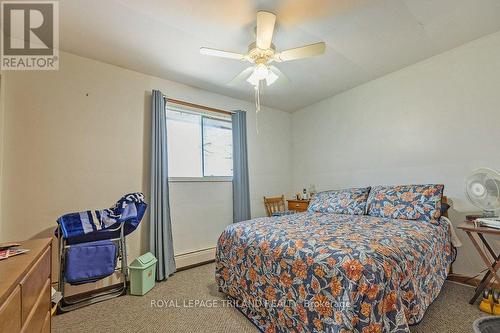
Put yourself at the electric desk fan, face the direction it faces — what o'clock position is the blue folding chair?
The blue folding chair is roughly at 12 o'clock from the electric desk fan.

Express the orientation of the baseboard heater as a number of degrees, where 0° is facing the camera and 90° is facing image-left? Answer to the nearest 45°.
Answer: approximately 315°

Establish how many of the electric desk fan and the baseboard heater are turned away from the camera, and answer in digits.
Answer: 0

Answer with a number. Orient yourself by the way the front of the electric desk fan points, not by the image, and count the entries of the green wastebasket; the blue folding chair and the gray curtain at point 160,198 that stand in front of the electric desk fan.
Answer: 3

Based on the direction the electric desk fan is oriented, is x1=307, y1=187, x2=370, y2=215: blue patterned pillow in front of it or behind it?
in front

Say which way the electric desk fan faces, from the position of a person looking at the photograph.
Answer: facing the viewer and to the left of the viewer

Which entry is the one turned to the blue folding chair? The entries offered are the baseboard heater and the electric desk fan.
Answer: the electric desk fan

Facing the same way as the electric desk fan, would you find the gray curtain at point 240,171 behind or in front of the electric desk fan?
in front

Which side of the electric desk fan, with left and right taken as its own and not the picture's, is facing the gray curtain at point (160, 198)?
front

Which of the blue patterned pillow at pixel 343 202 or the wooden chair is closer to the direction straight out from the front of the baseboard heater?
the blue patterned pillow

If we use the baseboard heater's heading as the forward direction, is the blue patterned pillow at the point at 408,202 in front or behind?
in front

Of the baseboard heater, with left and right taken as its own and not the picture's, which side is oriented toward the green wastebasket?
right
